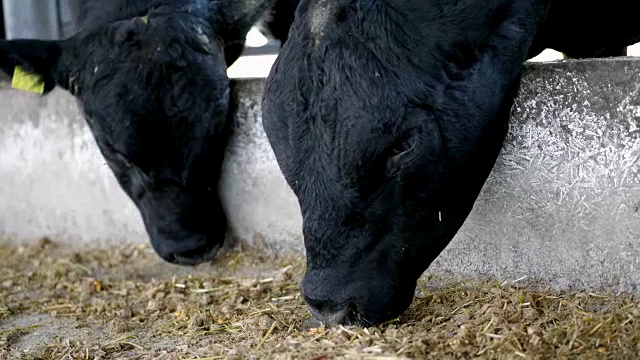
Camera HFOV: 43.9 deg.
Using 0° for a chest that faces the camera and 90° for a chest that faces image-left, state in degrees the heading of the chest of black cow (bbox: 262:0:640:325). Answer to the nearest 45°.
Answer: approximately 45°

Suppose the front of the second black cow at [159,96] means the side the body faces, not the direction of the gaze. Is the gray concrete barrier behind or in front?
in front

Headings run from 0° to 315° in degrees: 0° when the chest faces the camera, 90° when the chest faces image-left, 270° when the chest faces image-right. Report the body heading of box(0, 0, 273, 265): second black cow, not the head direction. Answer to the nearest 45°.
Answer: approximately 0°

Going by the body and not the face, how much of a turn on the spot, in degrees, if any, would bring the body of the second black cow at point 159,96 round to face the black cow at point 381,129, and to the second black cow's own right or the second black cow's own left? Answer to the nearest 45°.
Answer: approximately 45° to the second black cow's own left

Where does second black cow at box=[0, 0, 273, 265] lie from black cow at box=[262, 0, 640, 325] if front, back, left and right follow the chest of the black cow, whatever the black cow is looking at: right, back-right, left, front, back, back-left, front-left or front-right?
right

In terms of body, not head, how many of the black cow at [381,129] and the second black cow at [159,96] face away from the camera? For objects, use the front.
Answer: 0
